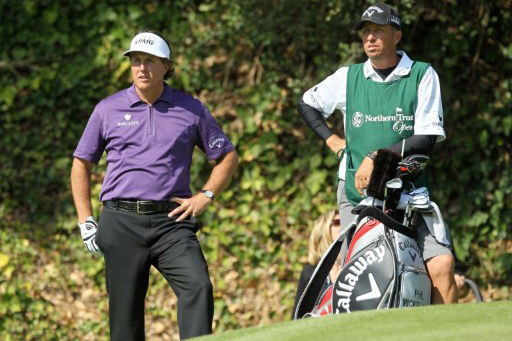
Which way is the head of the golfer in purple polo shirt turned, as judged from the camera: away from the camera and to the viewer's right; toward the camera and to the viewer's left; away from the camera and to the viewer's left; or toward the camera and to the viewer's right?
toward the camera and to the viewer's left

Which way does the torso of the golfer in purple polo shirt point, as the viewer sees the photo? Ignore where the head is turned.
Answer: toward the camera

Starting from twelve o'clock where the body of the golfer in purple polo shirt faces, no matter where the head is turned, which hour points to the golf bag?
The golf bag is roughly at 10 o'clock from the golfer in purple polo shirt.

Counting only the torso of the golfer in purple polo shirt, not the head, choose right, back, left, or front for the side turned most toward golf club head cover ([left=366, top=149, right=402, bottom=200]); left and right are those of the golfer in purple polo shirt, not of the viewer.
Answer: left
